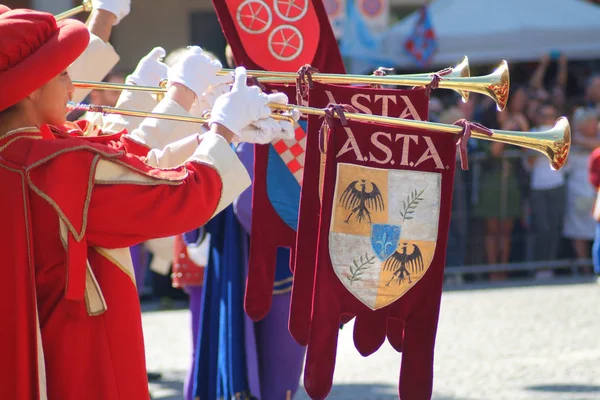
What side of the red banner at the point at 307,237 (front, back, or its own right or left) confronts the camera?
front

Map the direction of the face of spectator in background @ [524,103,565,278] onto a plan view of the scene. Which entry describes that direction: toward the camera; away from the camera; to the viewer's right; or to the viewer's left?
toward the camera

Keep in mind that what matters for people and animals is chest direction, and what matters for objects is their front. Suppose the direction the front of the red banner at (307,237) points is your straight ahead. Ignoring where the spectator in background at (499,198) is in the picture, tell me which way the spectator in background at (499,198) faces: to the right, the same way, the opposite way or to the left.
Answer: the same way

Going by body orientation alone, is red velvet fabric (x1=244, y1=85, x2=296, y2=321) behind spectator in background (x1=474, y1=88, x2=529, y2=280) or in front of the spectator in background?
in front

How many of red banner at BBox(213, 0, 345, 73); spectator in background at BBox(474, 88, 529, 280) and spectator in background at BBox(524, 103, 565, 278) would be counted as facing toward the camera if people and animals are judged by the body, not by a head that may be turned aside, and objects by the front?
3

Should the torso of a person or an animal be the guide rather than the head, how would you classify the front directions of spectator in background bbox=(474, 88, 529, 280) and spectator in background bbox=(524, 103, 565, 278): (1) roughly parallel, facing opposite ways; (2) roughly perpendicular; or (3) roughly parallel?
roughly parallel

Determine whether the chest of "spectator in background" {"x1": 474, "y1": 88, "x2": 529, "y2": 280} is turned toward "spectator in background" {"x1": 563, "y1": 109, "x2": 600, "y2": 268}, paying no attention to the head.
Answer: no

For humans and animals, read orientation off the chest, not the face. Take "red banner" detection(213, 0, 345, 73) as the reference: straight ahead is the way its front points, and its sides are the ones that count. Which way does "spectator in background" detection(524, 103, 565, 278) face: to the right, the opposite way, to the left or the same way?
the same way

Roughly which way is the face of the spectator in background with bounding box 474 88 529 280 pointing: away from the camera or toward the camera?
toward the camera

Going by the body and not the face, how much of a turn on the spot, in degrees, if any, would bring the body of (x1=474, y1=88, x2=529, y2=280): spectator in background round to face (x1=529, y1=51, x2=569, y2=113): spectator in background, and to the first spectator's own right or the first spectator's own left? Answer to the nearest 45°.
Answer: approximately 180°

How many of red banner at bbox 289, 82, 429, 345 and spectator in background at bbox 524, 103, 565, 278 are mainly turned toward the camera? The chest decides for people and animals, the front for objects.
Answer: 2

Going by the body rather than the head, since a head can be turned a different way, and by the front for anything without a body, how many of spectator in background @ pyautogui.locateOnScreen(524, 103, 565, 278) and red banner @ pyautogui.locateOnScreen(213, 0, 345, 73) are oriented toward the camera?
2

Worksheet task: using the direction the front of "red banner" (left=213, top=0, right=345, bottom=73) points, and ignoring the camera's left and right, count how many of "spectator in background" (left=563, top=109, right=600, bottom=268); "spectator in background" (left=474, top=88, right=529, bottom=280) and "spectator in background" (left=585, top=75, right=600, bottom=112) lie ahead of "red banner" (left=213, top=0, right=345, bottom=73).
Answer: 0

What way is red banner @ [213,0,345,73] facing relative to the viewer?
toward the camera

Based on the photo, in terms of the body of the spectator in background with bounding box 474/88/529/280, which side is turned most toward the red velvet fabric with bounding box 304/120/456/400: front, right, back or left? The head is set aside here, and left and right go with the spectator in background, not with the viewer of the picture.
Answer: front

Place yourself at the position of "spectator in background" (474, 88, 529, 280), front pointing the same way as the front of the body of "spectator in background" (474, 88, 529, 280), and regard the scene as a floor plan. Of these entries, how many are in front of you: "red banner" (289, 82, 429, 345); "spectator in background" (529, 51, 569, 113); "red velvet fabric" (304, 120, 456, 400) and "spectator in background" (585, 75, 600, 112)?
2

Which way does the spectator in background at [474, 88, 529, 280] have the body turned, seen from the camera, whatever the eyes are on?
toward the camera
